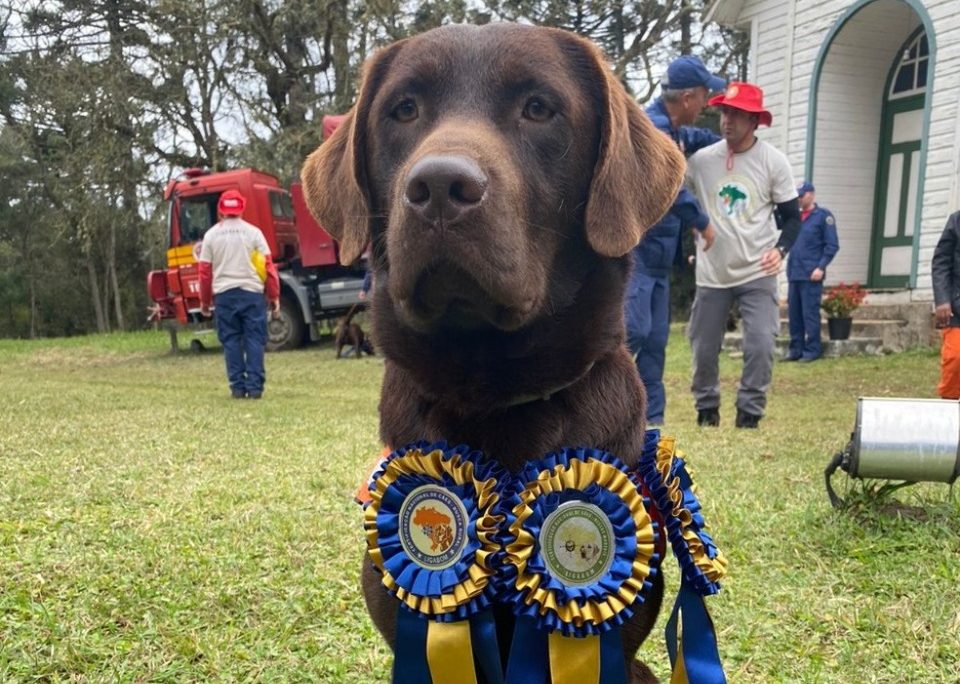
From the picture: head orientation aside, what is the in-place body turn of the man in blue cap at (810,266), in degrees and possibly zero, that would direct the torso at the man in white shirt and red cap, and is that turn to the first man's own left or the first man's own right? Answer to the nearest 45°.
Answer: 0° — they already face them

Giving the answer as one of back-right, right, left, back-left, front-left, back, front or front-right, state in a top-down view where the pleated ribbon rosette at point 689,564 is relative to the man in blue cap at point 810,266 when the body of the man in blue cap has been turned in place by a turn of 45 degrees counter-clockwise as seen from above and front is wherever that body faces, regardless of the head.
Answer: front

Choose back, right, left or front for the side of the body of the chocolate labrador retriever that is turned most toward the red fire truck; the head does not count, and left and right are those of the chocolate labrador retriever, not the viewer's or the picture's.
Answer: back

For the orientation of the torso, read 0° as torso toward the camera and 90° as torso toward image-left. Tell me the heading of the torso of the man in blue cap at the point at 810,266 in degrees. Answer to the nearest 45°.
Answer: approximately 45°

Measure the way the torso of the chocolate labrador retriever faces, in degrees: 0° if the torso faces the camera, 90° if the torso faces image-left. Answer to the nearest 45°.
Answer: approximately 0°

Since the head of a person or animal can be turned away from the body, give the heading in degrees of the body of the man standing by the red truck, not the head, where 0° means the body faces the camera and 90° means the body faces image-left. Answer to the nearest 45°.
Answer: approximately 180°

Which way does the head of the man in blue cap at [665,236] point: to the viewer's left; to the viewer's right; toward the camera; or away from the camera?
to the viewer's right

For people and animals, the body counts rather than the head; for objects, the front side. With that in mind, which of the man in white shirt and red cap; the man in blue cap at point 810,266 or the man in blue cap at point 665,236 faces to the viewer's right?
the man in blue cap at point 665,236

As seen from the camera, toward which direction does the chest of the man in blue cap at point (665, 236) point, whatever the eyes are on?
to the viewer's right

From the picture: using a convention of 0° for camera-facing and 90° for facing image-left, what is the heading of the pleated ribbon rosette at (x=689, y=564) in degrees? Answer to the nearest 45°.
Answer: approximately 315°
